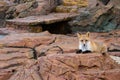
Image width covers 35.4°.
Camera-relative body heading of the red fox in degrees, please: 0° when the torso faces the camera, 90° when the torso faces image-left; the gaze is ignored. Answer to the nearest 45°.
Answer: approximately 45°
